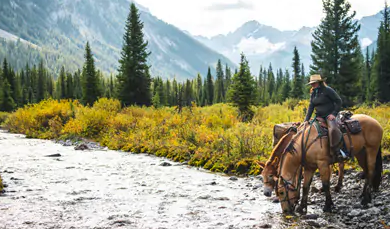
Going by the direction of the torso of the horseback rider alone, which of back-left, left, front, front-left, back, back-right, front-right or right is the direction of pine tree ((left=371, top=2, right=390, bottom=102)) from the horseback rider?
back-right

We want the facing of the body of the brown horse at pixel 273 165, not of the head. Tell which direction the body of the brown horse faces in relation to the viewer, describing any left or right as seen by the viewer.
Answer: facing the viewer and to the left of the viewer

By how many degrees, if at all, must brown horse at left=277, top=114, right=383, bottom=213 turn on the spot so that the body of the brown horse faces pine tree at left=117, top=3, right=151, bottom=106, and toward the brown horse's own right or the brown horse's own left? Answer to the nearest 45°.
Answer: approximately 90° to the brown horse's own right

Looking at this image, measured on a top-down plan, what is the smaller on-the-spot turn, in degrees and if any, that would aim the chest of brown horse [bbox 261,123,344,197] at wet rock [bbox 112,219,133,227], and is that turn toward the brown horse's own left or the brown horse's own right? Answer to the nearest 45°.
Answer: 0° — it already faces it

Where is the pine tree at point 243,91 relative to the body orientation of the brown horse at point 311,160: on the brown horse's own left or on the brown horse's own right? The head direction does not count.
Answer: on the brown horse's own right

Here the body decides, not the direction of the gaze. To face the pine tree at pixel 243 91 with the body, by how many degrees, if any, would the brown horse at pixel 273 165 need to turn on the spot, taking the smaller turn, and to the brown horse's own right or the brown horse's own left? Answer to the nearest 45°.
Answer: approximately 135° to the brown horse's own right

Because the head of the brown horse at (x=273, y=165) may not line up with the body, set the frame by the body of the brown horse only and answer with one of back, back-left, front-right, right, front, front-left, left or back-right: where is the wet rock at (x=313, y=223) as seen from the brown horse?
left

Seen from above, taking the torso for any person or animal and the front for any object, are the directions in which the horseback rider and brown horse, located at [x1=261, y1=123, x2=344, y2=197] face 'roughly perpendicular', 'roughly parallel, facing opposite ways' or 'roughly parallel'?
roughly parallel

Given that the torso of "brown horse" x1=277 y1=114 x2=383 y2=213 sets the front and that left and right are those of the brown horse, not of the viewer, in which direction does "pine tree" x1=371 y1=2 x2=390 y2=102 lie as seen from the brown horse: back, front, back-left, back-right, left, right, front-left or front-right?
back-right

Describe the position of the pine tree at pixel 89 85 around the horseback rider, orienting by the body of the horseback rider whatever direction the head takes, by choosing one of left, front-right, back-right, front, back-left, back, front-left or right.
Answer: right

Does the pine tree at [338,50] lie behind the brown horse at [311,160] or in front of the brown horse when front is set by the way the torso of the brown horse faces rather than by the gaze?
behind

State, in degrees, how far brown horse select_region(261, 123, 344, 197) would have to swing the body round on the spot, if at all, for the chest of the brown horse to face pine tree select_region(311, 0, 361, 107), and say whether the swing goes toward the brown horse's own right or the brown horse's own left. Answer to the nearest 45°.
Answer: approximately 135° to the brown horse's own right

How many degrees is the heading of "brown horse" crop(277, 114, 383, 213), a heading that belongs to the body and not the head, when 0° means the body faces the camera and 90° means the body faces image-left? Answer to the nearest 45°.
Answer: approximately 45°

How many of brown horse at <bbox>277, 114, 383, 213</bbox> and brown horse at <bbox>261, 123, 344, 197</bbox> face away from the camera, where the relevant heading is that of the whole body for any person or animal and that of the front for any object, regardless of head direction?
0

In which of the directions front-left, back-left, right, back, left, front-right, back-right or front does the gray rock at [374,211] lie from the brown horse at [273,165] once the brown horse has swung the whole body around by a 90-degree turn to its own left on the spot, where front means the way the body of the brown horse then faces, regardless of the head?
front-left
